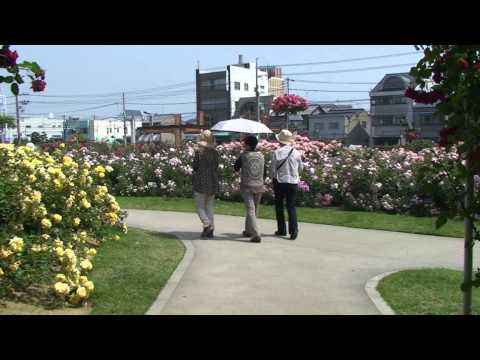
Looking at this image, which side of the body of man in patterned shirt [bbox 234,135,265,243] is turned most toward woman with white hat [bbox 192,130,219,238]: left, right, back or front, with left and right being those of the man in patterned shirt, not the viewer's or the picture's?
left

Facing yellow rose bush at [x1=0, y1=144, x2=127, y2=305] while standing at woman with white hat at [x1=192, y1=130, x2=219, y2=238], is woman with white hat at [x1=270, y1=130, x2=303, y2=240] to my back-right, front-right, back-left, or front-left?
back-left

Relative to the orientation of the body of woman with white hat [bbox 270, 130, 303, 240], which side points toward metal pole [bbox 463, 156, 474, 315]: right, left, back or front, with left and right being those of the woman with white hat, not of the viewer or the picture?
back

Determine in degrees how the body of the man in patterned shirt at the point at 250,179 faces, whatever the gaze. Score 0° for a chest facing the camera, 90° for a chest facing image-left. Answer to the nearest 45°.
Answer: approximately 180°

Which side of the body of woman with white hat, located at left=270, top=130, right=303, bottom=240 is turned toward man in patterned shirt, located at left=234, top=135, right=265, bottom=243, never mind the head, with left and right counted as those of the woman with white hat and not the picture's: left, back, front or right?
left

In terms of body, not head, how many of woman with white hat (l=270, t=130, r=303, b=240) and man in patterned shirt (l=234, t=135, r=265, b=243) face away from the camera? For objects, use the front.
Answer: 2

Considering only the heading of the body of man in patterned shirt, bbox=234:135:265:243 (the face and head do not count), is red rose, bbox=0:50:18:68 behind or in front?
behind

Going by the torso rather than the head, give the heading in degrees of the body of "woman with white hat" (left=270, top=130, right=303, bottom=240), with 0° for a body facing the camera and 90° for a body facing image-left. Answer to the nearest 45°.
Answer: approximately 180°

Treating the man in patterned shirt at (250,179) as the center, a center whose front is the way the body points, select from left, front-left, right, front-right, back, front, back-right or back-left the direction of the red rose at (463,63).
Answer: back

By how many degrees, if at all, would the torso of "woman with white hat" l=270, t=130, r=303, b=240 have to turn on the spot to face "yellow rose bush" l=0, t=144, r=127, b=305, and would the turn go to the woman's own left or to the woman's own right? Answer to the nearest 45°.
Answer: approximately 135° to the woman's own left

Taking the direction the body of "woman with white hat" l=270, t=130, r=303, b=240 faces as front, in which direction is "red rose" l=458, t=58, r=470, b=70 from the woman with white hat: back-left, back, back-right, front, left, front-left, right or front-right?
back

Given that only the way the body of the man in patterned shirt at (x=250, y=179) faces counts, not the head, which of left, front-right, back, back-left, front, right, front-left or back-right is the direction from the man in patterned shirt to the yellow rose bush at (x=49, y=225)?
back-left
